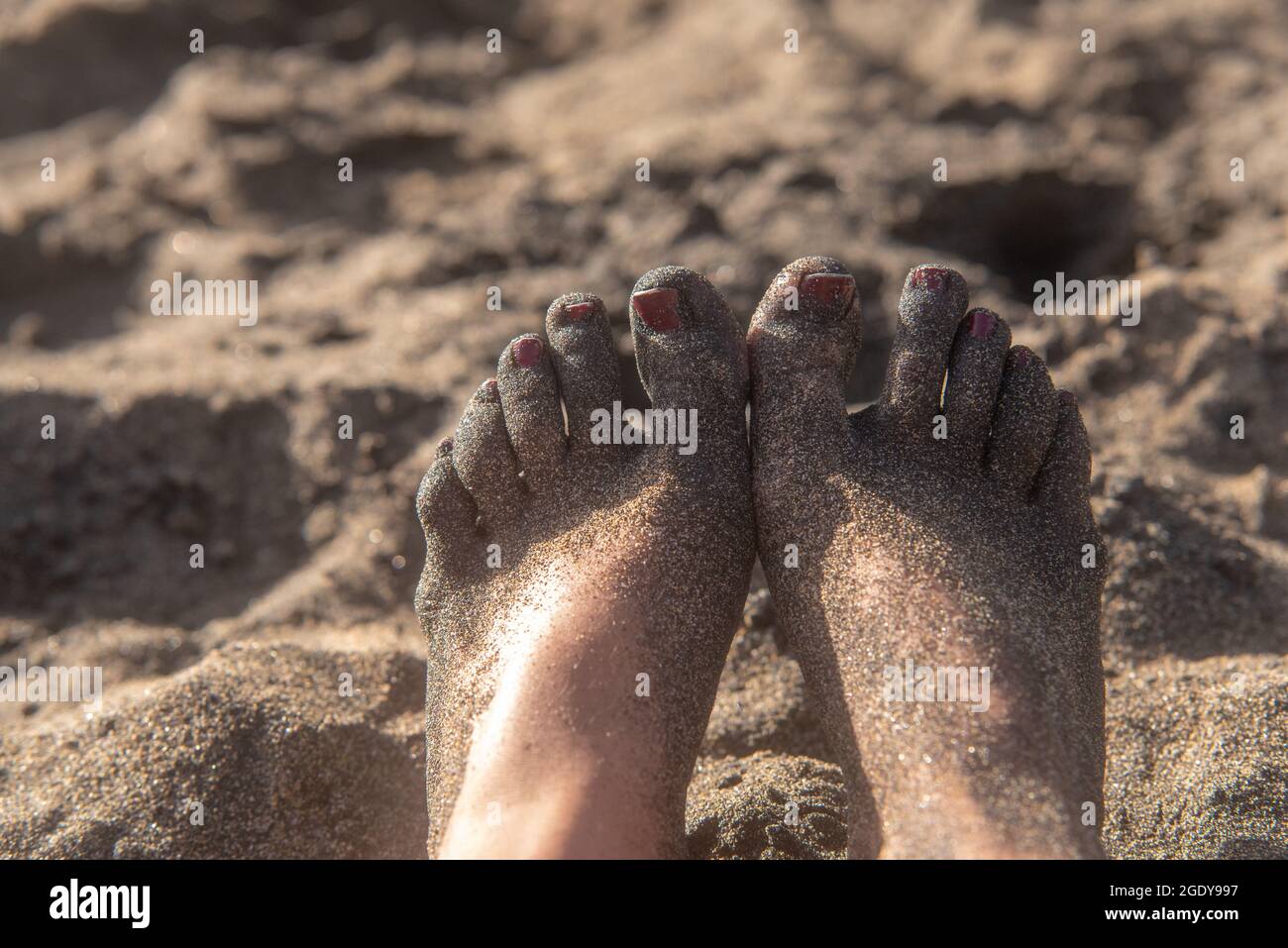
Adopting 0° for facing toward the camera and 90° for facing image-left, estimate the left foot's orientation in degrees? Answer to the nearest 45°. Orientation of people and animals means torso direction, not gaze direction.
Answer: approximately 180°

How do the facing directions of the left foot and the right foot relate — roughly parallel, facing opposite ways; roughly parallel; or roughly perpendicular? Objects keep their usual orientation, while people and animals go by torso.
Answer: roughly parallel

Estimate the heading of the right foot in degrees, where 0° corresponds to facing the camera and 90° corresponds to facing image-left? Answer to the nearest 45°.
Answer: approximately 180°

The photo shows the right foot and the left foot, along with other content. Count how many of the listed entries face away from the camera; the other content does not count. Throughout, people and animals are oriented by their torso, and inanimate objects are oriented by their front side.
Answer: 2
